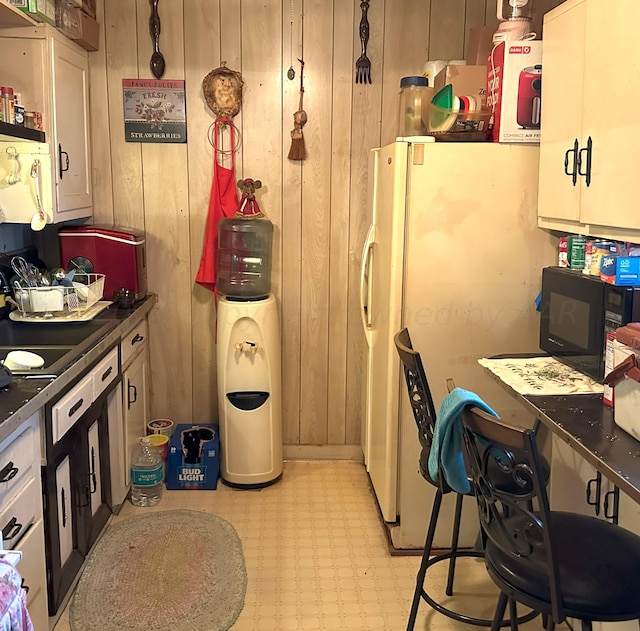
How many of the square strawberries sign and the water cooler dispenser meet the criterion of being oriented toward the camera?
2

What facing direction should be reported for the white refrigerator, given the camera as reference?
facing to the left of the viewer

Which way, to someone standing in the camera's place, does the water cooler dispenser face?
facing the viewer

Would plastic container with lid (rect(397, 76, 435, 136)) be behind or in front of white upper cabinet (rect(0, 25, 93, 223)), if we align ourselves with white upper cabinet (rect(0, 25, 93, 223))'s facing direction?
in front

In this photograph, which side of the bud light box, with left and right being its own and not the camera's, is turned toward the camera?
front
